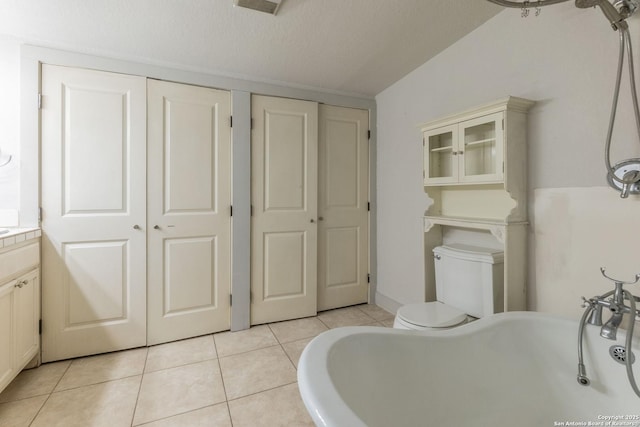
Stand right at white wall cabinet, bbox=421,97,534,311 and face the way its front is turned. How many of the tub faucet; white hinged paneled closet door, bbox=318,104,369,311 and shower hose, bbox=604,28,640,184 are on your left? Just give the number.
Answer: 2

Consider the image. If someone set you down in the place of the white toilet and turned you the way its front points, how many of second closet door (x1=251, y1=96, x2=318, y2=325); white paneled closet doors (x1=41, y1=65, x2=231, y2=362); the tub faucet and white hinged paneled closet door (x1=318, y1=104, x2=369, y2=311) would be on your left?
1

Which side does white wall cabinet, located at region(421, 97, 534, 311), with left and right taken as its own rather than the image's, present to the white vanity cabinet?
front

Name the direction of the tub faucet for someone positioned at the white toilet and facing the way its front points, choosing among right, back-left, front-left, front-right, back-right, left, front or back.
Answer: left

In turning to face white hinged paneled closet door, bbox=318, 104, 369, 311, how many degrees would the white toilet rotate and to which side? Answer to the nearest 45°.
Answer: approximately 90° to its right

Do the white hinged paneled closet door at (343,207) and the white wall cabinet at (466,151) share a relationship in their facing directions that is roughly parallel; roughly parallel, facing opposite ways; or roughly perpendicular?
roughly perpendicular

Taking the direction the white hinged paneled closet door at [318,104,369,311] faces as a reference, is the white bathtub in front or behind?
in front

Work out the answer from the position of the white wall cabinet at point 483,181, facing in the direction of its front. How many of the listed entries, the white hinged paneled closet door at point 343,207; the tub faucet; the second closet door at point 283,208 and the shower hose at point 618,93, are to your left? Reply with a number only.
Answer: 2

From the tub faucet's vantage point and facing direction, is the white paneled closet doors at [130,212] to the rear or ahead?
ahead

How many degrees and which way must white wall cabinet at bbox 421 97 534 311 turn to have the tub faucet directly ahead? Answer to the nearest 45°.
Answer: approximately 90° to its left

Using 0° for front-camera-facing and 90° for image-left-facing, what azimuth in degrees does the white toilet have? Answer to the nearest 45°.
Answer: approximately 45°

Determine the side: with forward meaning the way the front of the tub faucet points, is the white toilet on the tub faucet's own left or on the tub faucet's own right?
on the tub faucet's own right

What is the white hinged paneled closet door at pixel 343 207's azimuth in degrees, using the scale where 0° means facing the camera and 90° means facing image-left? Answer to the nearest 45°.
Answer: approximately 315°

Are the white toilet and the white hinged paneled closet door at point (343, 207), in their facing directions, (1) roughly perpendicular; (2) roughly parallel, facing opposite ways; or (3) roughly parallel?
roughly perpendicular
